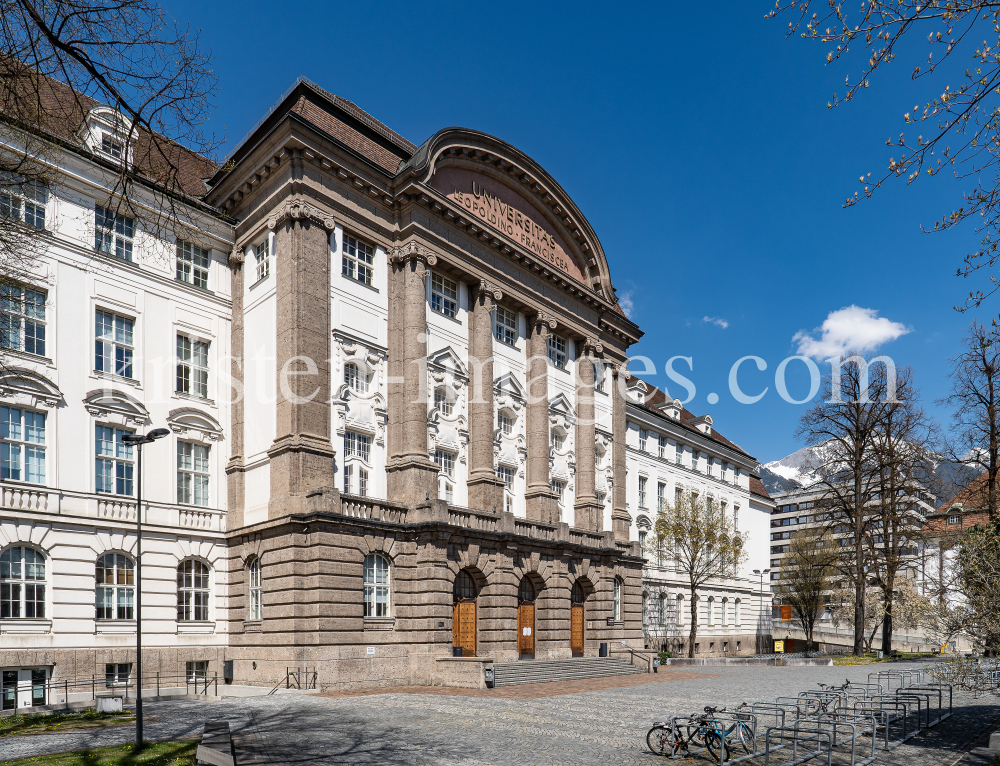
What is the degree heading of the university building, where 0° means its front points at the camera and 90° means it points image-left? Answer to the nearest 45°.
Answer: approximately 315°
